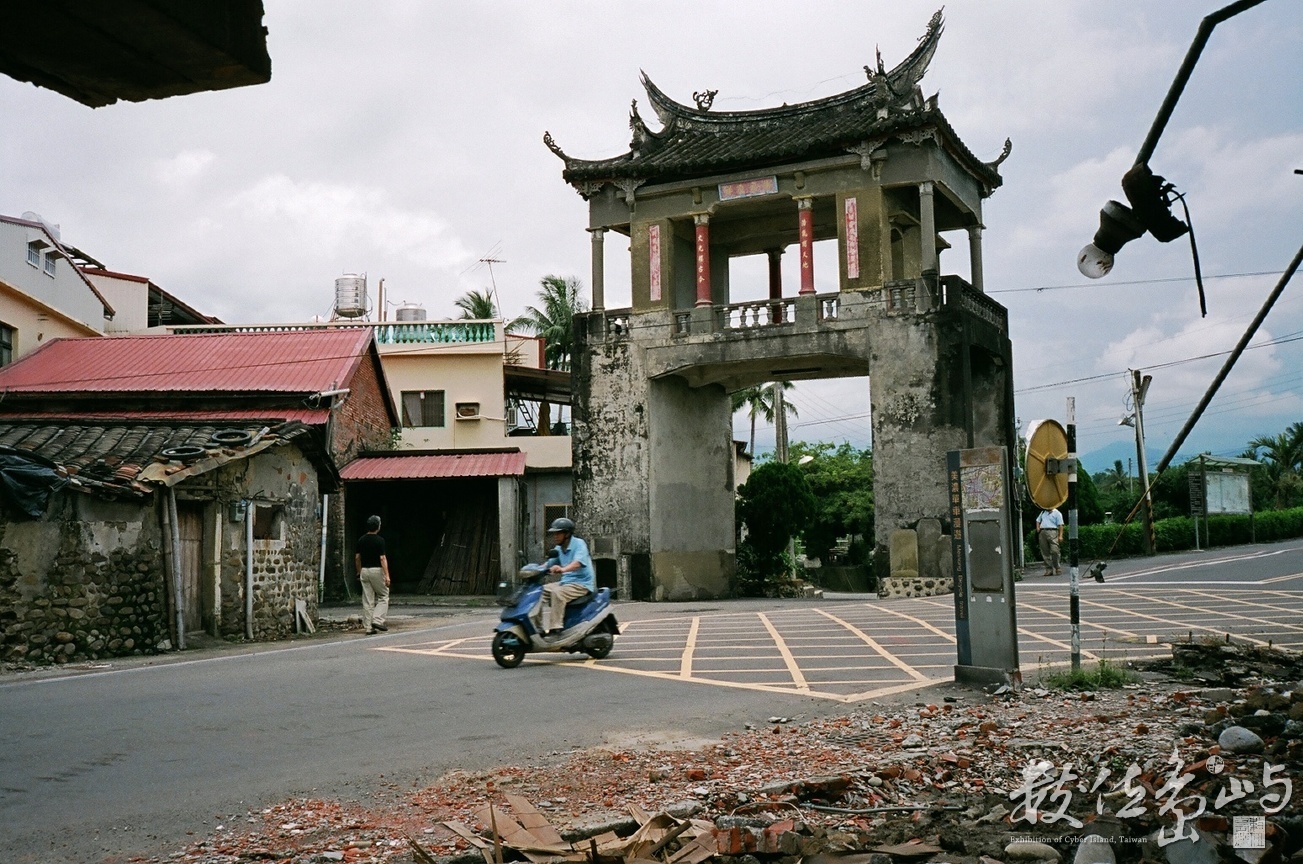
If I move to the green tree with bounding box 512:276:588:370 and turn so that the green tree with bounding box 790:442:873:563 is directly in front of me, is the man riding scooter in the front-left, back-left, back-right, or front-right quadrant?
front-right

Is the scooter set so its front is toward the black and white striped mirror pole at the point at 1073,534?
no

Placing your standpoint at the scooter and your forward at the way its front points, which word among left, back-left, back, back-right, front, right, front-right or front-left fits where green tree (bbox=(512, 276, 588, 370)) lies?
right

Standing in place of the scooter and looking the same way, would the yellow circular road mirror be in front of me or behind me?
behind

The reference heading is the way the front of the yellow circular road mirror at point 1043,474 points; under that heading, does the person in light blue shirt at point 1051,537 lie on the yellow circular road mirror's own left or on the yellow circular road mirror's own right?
on the yellow circular road mirror's own right

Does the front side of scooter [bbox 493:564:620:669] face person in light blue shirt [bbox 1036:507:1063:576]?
no

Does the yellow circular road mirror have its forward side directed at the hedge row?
no

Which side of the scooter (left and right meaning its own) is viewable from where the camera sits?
left
